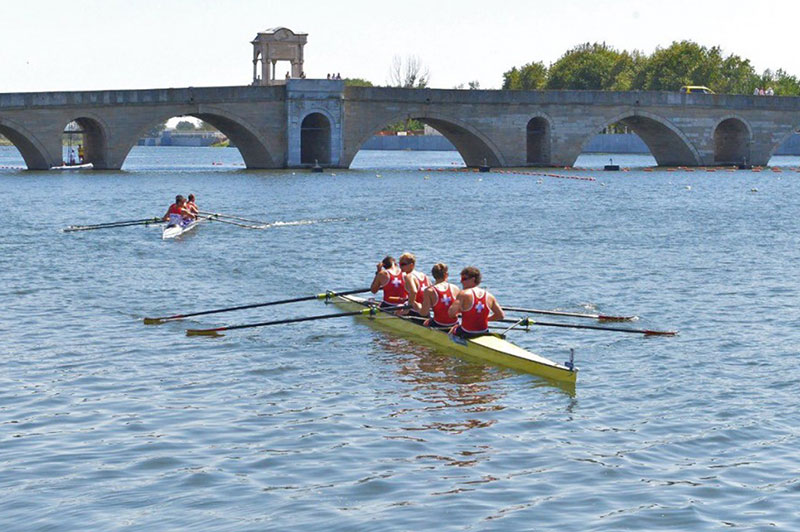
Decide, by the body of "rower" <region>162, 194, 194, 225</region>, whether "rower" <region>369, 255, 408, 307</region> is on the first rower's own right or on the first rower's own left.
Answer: on the first rower's own right
